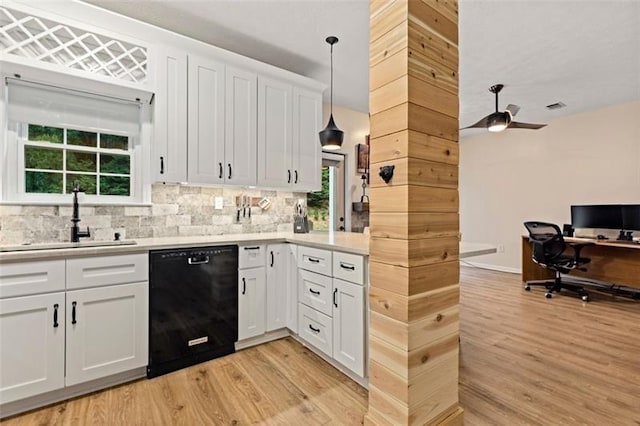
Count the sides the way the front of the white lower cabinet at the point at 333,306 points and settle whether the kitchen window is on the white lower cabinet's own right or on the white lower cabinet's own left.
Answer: on the white lower cabinet's own right

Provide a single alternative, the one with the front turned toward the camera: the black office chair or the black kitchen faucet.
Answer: the black kitchen faucet

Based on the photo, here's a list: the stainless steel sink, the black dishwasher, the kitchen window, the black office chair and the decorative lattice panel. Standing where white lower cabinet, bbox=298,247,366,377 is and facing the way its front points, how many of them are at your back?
1

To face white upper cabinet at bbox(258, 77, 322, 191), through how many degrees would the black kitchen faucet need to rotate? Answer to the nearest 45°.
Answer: approximately 90° to its left

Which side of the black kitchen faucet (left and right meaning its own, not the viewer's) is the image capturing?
front

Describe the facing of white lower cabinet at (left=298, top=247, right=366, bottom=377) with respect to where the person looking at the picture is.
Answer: facing the viewer and to the left of the viewer

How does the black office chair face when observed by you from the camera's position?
facing away from the viewer and to the right of the viewer

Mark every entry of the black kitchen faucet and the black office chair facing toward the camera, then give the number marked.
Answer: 1

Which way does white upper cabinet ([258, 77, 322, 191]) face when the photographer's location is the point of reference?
facing the viewer and to the right of the viewer

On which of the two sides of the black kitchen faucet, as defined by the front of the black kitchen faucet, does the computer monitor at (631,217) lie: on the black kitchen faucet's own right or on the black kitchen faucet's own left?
on the black kitchen faucet's own left

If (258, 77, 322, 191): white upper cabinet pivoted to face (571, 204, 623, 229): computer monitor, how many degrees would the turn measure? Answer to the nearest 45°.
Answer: approximately 45° to its left

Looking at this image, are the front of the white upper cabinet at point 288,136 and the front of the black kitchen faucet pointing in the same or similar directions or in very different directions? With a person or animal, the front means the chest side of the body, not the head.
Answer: same or similar directions

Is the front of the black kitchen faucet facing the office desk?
no
